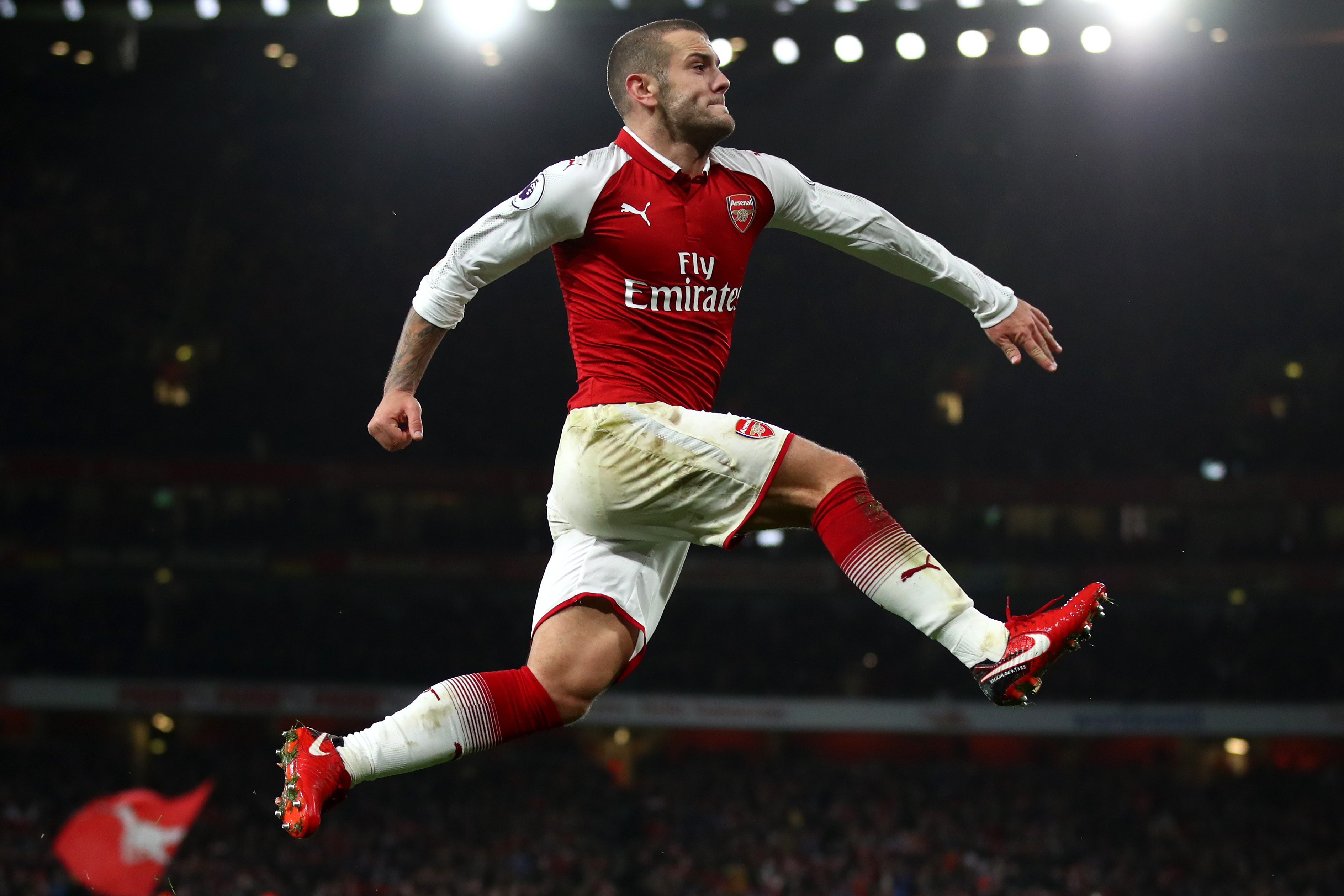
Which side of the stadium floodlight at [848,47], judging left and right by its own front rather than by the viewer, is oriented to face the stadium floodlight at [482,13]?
right

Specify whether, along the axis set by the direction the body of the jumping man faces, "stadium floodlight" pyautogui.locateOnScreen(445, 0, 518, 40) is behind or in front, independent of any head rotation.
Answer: behind

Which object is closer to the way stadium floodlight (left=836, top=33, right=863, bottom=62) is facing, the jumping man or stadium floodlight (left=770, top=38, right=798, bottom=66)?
the jumping man

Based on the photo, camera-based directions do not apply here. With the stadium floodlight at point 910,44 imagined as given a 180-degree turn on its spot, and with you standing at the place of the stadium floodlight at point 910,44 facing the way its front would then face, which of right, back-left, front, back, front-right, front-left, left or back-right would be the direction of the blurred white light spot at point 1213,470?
front-right

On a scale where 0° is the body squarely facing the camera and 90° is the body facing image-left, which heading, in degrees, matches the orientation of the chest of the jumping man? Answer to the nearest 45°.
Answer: approximately 315°

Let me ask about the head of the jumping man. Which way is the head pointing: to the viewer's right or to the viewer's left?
to the viewer's right

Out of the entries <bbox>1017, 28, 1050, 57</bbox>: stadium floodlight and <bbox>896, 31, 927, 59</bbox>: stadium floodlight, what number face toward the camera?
2

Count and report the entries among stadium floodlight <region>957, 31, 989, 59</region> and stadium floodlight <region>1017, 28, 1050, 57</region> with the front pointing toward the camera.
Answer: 2
